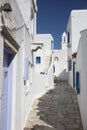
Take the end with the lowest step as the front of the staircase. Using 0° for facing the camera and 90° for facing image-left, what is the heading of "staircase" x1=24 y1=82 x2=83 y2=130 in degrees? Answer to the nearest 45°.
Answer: approximately 0°

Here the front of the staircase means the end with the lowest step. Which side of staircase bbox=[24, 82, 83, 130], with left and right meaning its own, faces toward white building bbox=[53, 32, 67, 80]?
back

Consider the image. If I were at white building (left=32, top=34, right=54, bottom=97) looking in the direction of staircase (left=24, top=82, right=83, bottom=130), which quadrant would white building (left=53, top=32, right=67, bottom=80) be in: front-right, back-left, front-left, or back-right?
back-left

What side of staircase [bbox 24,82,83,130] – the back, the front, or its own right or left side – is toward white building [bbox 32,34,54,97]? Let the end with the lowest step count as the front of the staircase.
back
